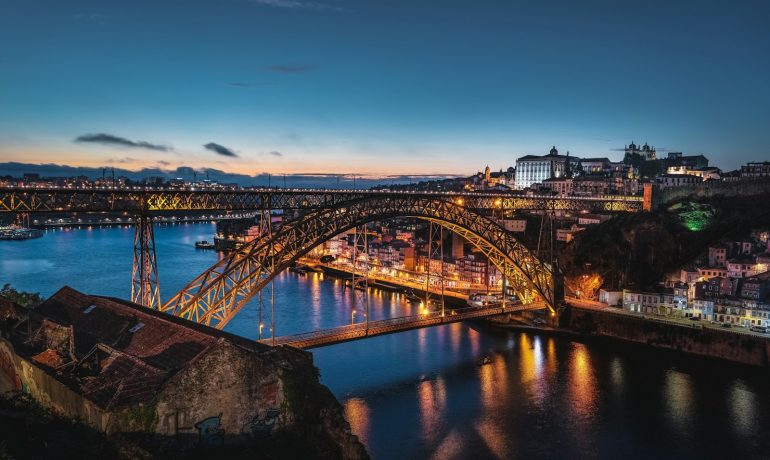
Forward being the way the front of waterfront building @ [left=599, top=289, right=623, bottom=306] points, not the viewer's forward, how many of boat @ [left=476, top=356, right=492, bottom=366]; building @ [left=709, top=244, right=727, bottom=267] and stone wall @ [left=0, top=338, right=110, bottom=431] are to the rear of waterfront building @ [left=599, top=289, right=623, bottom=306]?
1

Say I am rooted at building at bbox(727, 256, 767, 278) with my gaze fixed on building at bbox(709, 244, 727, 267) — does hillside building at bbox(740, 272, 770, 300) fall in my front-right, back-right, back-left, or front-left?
back-left

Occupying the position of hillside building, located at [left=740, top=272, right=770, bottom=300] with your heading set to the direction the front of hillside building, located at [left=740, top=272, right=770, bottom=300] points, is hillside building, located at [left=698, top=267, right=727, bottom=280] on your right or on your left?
on your right

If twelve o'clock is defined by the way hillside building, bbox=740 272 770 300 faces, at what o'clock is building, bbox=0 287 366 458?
The building is roughly at 11 o'clock from the hillside building.

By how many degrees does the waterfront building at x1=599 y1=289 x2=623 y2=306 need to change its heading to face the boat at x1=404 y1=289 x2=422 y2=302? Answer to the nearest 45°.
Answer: approximately 45° to its right

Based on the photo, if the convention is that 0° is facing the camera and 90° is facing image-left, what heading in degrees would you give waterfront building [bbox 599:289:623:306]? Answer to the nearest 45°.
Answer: approximately 45°

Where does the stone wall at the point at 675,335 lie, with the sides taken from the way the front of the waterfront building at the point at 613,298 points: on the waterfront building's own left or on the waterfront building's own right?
on the waterfront building's own left

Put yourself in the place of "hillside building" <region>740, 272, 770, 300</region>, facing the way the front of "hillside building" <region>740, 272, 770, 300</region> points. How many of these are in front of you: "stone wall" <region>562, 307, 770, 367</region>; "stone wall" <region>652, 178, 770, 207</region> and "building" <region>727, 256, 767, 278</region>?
1

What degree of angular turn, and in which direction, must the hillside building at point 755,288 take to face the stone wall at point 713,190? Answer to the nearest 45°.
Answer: approximately 135° to its right

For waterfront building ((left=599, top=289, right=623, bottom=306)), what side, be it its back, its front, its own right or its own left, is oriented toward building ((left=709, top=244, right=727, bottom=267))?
back

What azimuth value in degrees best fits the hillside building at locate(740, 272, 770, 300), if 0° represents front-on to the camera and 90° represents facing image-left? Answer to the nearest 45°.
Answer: approximately 45°

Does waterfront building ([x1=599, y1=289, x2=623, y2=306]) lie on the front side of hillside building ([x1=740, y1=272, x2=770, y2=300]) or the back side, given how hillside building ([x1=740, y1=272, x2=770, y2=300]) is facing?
on the front side

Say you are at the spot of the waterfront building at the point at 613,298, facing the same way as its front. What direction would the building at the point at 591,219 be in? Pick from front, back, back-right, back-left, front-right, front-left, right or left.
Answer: back-right

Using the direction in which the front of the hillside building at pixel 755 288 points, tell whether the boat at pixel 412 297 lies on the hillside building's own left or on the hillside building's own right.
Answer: on the hillside building's own right
